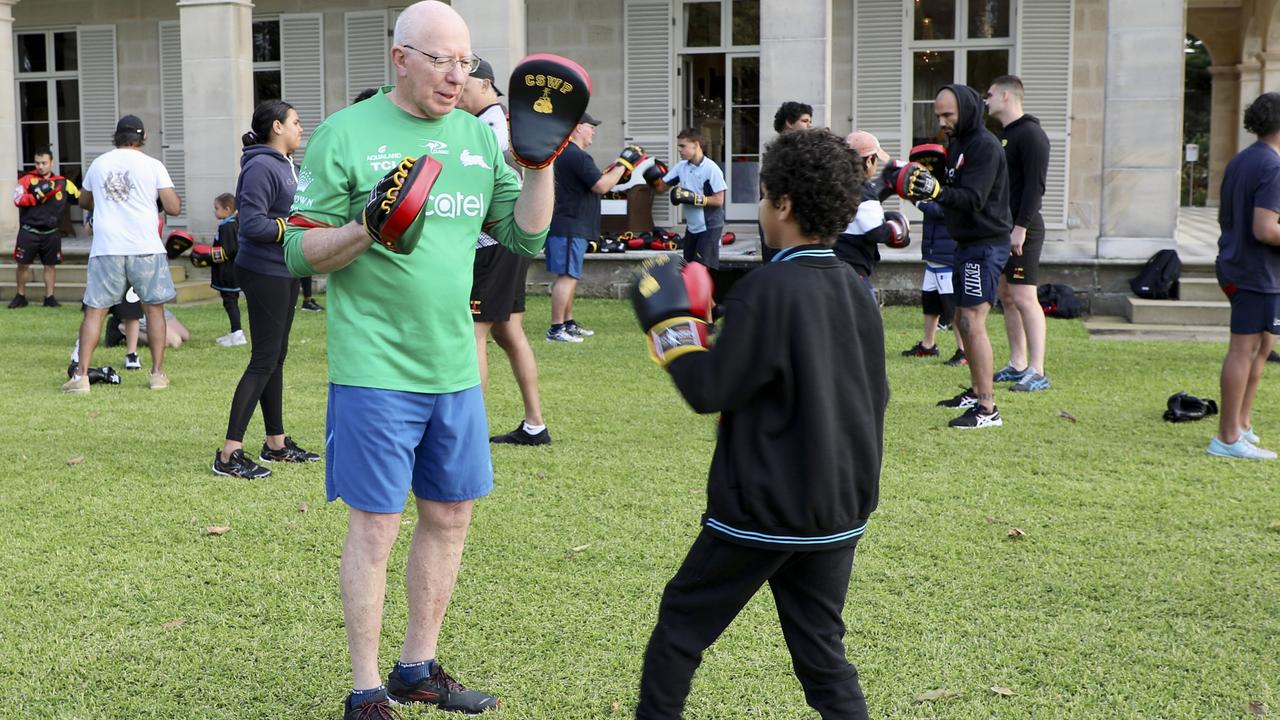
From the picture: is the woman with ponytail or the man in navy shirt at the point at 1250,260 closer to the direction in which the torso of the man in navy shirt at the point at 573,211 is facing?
the man in navy shirt

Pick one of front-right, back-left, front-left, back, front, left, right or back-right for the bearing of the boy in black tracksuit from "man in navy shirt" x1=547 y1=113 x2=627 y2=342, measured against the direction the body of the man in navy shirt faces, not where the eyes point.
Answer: right

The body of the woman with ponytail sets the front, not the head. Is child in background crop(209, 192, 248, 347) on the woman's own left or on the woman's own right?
on the woman's own left

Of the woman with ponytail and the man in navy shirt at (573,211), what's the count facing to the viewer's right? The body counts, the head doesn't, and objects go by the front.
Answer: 2

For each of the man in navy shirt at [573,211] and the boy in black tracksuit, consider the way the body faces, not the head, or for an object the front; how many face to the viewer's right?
1

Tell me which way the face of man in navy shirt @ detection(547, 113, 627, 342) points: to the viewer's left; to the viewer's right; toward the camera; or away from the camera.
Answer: to the viewer's right

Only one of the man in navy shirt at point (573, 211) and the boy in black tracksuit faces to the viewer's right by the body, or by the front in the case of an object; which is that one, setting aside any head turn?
the man in navy shirt

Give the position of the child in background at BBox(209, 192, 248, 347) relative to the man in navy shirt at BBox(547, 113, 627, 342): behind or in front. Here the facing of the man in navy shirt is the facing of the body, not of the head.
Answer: behind

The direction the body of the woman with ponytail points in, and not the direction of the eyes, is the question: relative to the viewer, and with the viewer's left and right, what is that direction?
facing to the right of the viewer

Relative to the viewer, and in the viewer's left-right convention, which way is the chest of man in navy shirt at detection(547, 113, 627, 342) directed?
facing to the right of the viewer

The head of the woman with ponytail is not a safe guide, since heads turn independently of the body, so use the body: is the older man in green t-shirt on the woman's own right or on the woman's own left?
on the woman's own right

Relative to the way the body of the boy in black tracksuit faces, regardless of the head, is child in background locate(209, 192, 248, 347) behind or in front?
in front

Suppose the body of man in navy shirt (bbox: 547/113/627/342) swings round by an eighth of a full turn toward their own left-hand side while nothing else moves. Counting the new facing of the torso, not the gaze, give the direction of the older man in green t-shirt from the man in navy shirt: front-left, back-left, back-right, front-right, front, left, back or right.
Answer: back-right

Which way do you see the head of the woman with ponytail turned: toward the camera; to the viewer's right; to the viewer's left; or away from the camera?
to the viewer's right

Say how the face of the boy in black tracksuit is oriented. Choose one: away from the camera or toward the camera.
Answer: away from the camera
